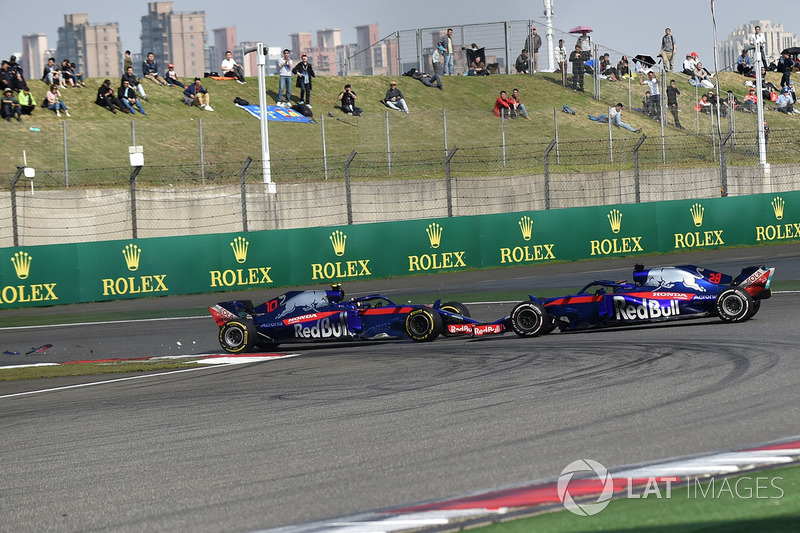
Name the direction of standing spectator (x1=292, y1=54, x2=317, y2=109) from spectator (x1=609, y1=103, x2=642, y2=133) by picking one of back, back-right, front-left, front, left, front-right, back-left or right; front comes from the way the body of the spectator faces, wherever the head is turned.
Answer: right

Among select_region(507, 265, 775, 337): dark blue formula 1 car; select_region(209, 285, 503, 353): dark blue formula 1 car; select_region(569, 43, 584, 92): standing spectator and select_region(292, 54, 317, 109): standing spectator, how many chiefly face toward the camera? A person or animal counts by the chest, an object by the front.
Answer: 2

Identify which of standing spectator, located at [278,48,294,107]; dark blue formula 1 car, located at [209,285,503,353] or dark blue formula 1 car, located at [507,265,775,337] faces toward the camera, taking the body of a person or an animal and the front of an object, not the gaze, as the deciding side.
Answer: the standing spectator

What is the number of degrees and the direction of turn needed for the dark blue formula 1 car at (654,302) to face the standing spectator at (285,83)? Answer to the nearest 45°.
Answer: approximately 45° to its right

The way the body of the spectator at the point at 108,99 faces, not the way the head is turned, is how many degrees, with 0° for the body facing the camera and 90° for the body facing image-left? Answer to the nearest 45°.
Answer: approximately 315°

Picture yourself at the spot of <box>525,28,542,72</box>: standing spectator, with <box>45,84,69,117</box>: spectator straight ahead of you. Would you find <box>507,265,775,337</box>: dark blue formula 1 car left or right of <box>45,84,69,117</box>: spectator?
left

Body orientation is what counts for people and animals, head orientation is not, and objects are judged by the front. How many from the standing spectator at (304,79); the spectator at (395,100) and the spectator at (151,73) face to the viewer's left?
0

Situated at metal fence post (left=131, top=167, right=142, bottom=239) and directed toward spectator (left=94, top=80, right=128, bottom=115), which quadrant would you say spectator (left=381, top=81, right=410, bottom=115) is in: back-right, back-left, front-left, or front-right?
front-right

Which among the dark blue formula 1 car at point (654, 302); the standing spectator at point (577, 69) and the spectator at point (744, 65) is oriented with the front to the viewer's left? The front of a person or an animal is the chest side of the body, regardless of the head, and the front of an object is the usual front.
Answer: the dark blue formula 1 car

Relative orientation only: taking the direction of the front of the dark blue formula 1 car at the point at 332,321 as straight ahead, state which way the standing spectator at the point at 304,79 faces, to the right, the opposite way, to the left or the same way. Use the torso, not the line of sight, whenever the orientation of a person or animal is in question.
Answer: to the right

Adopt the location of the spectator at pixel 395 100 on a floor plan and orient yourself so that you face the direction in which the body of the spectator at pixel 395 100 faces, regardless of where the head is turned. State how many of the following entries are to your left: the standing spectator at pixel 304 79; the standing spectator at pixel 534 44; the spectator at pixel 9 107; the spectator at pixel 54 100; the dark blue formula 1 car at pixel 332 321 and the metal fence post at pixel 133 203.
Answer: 1

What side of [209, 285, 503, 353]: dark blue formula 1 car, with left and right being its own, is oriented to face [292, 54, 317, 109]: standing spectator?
left

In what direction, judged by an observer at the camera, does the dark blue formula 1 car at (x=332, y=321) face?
facing to the right of the viewer

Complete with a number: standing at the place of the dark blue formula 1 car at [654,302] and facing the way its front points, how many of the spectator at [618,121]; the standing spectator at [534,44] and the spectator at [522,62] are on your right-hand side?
3

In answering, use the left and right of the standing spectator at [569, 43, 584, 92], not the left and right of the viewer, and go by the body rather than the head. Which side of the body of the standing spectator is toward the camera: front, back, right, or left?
front

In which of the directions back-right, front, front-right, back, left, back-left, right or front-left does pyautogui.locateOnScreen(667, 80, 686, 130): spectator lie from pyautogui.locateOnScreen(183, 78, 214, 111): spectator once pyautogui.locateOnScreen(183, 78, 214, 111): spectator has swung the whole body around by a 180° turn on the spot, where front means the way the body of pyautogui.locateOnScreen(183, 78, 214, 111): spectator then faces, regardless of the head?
back-right
